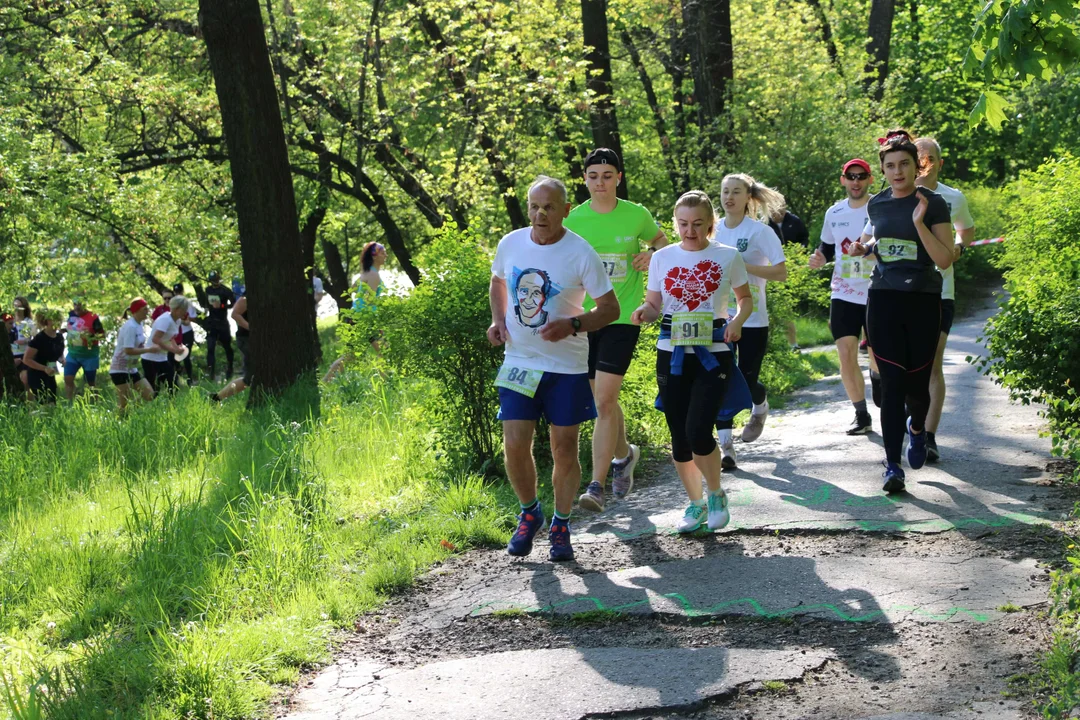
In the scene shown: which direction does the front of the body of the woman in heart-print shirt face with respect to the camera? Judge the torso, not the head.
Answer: toward the camera

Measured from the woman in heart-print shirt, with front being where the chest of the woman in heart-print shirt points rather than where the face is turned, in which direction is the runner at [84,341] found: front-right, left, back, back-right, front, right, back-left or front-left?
back-right

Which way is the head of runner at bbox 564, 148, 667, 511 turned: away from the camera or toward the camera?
toward the camera

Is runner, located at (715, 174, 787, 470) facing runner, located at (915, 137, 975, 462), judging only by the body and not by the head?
no

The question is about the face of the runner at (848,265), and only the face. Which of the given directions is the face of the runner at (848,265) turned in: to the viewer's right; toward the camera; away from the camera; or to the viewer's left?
toward the camera

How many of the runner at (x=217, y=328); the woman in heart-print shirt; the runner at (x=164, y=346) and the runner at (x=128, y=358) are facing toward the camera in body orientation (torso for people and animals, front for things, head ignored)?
2

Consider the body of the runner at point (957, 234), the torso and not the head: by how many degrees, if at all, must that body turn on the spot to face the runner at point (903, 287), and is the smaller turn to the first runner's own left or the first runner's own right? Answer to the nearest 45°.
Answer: approximately 45° to the first runner's own left

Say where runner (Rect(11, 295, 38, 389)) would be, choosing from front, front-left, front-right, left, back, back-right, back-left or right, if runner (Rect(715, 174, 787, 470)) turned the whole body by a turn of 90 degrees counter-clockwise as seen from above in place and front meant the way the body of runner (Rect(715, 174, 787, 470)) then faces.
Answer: back

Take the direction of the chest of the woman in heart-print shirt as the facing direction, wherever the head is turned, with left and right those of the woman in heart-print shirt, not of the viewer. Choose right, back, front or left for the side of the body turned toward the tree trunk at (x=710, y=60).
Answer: back

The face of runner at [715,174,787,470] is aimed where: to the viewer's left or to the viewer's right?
to the viewer's left

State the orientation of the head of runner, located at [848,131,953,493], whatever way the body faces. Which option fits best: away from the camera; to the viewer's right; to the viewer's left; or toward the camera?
toward the camera

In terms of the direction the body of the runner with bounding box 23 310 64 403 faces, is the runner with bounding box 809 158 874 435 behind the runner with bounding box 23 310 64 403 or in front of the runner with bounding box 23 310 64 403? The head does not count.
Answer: in front
